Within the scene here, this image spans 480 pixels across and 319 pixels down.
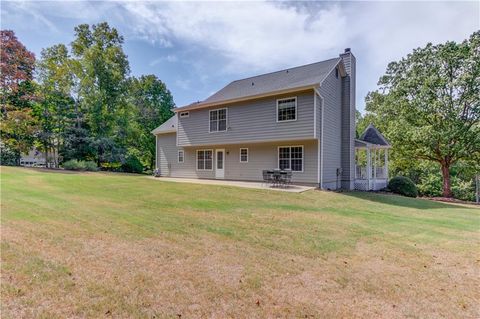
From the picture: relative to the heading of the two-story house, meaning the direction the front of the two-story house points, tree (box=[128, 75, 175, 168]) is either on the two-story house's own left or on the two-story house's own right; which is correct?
on the two-story house's own left

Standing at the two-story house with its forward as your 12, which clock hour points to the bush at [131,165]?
The bush is roughly at 9 o'clock from the two-story house.

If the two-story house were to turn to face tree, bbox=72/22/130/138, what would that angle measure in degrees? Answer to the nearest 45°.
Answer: approximately 90° to its left

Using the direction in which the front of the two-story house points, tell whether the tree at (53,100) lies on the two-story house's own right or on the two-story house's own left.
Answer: on the two-story house's own left

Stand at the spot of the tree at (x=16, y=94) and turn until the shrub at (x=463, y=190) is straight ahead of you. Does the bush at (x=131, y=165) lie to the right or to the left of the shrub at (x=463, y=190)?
left

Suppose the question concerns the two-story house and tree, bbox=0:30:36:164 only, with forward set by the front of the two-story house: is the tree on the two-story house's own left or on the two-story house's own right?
on the two-story house's own left

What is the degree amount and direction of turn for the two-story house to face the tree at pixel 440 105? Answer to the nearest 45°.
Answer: approximately 45° to its right

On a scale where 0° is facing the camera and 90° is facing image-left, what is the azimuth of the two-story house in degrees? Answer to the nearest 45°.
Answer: approximately 225°
